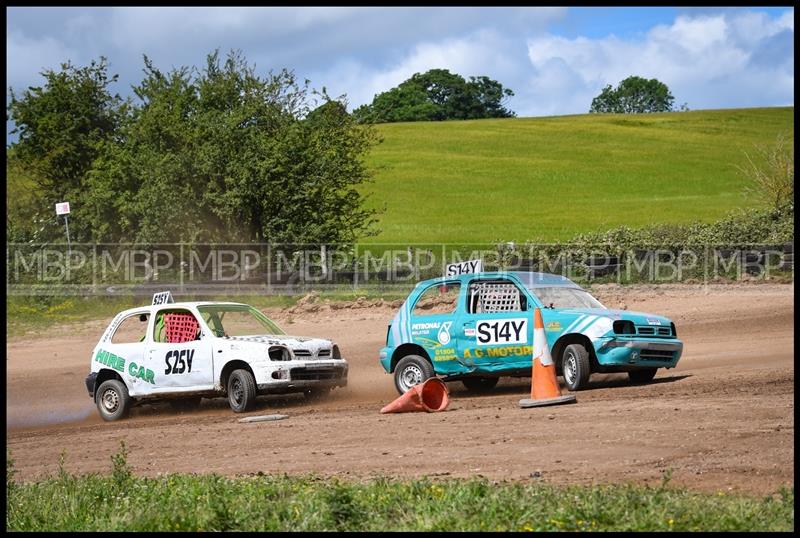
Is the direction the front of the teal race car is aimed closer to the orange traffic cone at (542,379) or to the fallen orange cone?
the orange traffic cone

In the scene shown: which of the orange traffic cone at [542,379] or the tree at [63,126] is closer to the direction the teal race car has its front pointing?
the orange traffic cone

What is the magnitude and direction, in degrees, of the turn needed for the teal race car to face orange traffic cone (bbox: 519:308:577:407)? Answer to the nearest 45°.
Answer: approximately 45° to its right

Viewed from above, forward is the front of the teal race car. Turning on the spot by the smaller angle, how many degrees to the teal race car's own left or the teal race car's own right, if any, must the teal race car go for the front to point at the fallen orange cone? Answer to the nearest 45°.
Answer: approximately 90° to the teal race car's own right

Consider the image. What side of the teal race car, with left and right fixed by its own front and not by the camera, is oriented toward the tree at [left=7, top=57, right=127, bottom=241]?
back

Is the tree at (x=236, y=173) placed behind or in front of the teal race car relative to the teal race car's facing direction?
behind

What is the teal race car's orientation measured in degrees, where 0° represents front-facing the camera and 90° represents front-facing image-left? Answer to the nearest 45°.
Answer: approximately 315°
